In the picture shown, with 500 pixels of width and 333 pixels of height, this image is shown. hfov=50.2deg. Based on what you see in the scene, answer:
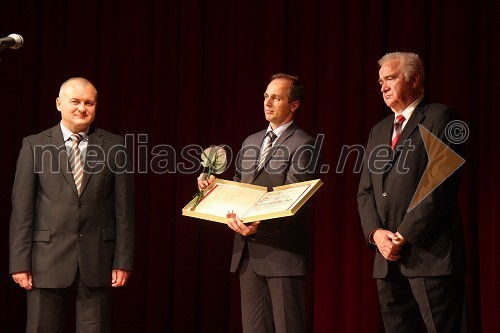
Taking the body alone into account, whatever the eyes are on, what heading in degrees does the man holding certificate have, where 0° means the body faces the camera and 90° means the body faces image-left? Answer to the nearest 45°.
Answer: approximately 45°

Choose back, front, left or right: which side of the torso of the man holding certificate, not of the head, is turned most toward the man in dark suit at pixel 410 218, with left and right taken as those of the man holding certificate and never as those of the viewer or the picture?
left

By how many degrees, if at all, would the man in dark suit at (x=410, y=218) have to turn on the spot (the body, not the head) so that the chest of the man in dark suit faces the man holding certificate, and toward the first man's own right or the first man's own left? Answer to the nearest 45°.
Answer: approximately 45° to the first man's own right

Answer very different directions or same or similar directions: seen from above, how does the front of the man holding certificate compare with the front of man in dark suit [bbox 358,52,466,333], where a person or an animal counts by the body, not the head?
same or similar directions

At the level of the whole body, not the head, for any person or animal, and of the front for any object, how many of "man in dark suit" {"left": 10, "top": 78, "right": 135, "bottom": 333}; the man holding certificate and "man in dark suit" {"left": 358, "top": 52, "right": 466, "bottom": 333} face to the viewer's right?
0

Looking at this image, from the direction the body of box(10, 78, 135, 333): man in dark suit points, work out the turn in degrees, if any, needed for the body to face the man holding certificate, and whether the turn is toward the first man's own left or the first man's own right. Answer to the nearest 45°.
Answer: approximately 90° to the first man's own left

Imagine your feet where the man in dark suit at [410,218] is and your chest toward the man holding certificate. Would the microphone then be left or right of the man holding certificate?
left

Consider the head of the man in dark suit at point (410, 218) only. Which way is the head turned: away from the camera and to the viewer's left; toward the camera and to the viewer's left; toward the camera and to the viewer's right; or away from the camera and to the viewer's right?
toward the camera and to the viewer's left

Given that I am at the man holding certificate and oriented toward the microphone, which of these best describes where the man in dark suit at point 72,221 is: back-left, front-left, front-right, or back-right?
front-right

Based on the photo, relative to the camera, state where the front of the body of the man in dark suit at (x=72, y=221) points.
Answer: toward the camera

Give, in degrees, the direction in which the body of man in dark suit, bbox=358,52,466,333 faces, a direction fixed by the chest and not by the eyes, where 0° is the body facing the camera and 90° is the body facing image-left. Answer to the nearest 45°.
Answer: approximately 45°

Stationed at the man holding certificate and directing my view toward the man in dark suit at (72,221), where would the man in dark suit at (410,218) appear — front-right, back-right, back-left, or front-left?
back-left

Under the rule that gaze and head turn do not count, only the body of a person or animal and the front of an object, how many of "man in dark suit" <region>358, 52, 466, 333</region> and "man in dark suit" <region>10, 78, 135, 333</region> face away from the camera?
0
